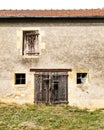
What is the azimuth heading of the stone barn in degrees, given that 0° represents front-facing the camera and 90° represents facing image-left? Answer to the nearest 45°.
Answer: approximately 0°
